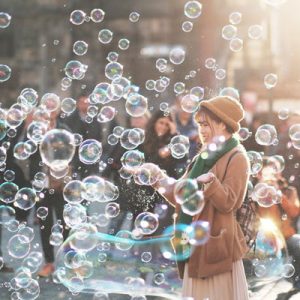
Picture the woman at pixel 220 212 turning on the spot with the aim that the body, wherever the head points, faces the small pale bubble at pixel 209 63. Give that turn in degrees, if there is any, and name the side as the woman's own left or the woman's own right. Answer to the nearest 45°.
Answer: approximately 90° to the woman's own right

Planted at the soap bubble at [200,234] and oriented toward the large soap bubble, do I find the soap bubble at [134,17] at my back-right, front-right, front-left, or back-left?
front-right

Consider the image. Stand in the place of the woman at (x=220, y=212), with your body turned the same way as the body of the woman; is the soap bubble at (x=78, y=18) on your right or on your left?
on your right

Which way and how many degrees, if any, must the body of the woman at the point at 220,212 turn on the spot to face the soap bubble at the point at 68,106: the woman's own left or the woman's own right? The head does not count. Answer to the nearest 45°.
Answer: approximately 45° to the woman's own right

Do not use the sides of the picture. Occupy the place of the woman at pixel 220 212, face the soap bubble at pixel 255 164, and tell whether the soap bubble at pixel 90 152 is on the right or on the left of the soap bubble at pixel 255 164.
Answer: left

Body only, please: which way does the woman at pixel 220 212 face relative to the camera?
to the viewer's left

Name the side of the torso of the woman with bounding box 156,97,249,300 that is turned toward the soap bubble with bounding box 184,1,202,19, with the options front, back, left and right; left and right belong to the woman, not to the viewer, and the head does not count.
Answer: right

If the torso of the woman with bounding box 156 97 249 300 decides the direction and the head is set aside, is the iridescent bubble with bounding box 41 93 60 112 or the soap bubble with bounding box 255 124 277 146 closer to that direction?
the iridescent bubble

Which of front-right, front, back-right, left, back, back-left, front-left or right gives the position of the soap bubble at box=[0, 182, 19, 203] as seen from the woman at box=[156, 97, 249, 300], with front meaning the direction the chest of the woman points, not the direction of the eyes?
front-right

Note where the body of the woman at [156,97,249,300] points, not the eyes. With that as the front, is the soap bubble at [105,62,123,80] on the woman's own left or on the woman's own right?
on the woman's own right
